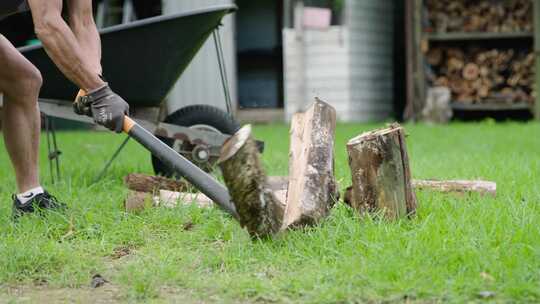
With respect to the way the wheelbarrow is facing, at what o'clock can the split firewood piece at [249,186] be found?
The split firewood piece is roughly at 3 o'clock from the wheelbarrow.

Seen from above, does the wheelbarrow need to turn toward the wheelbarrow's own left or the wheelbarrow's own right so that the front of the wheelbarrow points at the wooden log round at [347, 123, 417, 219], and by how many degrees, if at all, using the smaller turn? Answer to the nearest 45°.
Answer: approximately 45° to the wheelbarrow's own right

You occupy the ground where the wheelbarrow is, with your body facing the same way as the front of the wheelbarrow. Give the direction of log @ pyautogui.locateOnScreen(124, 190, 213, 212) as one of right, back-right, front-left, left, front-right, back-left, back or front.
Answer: right

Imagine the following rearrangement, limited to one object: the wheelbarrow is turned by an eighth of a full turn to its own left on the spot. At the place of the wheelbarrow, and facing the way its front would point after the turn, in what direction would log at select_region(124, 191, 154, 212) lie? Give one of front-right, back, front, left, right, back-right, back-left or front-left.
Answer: back-right

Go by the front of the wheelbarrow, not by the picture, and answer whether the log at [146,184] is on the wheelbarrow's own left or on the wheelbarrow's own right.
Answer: on the wheelbarrow's own right

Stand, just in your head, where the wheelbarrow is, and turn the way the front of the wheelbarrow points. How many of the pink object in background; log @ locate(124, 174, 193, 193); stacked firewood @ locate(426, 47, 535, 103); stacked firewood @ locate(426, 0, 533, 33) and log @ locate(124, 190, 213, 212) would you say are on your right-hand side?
2

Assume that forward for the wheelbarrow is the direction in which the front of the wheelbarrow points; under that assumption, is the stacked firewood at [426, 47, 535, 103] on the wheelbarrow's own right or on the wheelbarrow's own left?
on the wheelbarrow's own left

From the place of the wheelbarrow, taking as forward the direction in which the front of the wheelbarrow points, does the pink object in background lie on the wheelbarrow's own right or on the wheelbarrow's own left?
on the wheelbarrow's own left

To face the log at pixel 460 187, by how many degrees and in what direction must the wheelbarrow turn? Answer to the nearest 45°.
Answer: approximately 45° to its right

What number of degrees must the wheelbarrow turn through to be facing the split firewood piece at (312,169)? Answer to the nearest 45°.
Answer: approximately 90° to its right

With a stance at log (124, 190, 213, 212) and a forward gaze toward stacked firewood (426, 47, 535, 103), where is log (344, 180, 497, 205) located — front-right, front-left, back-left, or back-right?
front-right

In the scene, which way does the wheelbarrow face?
to the viewer's right

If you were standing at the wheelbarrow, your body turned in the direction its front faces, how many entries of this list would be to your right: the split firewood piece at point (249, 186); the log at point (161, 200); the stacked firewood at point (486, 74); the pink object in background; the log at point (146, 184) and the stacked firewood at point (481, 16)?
3
